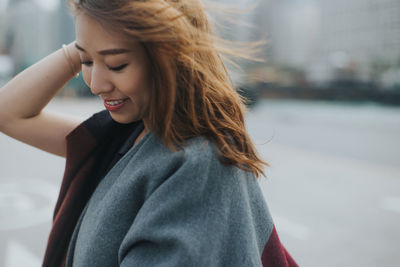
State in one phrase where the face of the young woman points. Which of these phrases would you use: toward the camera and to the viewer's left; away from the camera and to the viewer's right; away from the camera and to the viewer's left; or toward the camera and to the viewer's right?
toward the camera and to the viewer's left

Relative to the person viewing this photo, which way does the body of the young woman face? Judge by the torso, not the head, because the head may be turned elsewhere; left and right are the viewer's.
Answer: facing the viewer and to the left of the viewer

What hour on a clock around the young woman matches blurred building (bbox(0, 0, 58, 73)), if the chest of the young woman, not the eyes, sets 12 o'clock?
The blurred building is roughly at 4 o'clock from the young woman.
